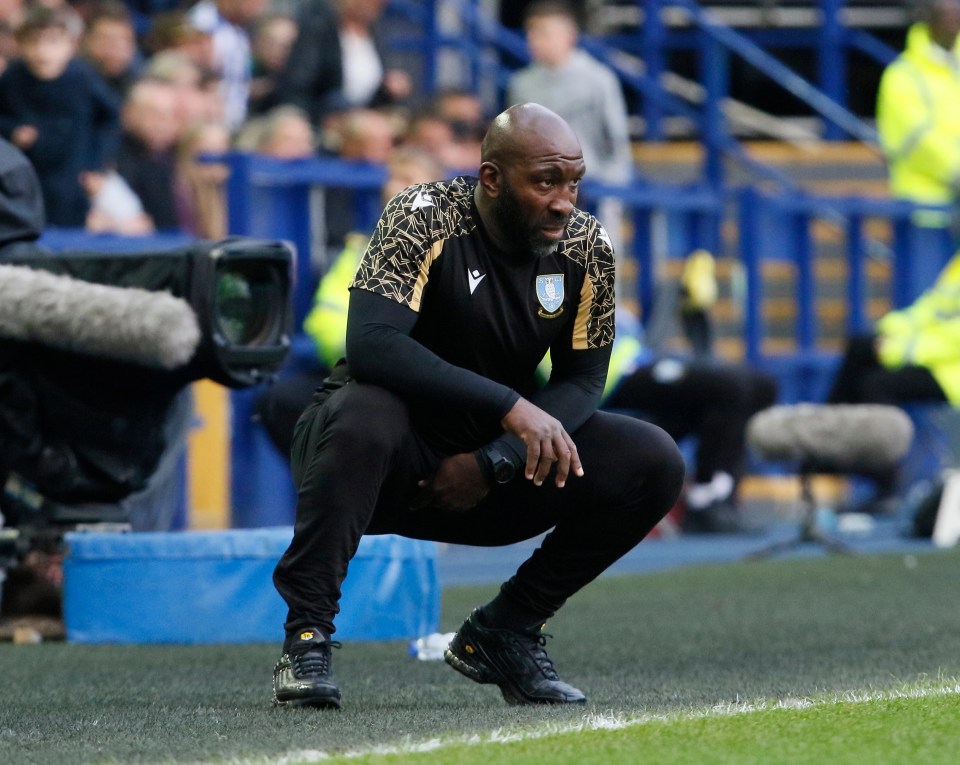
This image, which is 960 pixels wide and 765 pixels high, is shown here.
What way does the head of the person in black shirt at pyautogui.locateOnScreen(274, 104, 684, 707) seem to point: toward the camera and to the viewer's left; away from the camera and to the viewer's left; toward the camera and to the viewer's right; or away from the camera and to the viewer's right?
toward the camera and to the viewer's right

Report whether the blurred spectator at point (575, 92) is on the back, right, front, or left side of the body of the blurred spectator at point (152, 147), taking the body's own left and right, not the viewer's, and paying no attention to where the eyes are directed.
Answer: left

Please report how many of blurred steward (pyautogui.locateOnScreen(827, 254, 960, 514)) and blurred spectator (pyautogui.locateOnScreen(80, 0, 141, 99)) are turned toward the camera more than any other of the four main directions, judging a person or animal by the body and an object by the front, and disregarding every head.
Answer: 1

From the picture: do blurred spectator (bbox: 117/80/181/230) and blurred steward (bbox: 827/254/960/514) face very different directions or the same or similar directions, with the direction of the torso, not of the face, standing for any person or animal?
very different directions

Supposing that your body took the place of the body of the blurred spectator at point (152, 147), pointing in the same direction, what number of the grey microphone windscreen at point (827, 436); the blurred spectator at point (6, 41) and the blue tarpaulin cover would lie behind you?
1

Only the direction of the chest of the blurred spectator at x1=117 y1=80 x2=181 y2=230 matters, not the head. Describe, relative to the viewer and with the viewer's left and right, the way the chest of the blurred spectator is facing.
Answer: facing the viewer and to the right of the viewer

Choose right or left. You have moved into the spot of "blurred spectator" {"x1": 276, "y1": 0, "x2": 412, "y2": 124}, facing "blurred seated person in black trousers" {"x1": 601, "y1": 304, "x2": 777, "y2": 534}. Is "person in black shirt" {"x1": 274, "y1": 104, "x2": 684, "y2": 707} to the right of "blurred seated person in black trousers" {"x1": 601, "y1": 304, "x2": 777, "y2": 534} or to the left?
right

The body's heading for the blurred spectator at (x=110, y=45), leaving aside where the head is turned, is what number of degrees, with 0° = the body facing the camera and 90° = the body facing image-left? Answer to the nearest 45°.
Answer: approximately 0°

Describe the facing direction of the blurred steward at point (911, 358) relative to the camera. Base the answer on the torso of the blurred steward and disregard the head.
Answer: to the viewer's left

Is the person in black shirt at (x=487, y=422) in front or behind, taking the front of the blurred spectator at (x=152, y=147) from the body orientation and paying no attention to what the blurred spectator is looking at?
in front

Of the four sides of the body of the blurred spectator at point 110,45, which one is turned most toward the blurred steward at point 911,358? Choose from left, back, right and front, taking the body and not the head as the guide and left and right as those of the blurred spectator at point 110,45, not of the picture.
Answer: left
